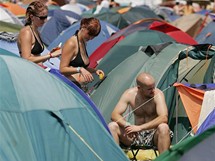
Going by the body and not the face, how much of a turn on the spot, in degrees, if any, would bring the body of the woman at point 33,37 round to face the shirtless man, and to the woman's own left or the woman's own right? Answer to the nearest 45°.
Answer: approximately 45° to the woman's own left

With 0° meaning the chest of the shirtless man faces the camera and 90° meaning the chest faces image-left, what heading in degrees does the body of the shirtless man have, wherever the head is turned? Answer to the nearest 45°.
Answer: approximately 0°

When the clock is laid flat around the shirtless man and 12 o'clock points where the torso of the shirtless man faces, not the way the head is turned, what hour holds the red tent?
The red tent is roughly at 6 o'clock from the shirtless man.

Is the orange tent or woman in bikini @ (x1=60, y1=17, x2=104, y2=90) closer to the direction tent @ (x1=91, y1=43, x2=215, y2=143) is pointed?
the orange tent

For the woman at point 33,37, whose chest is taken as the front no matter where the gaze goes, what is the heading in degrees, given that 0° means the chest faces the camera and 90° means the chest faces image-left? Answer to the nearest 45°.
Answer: approximately 315°

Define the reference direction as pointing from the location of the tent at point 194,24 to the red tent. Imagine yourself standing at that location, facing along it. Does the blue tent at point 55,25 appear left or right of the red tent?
right

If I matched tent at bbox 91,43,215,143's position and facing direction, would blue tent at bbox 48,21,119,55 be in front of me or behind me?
behind

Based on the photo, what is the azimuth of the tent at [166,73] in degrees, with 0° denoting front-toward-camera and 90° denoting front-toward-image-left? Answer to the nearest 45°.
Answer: approximately 315°

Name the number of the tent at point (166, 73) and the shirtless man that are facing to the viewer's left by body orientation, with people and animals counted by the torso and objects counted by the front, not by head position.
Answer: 0

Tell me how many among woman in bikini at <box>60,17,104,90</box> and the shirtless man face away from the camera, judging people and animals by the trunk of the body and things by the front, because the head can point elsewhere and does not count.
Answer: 0
